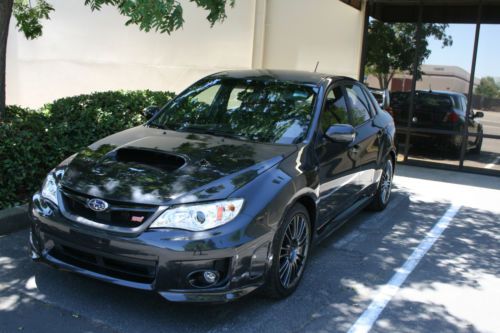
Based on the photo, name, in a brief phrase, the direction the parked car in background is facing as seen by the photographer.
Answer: facing away from the viewer and to the right of the viewer

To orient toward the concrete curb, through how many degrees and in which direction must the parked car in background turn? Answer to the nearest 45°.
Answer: approximately 180°
